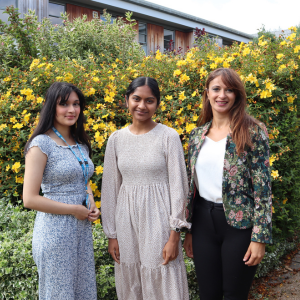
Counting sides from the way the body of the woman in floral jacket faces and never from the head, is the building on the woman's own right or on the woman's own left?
on the woman's own right

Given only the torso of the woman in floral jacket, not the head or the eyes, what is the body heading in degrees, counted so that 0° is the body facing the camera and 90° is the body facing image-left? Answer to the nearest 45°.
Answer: approximately 45°

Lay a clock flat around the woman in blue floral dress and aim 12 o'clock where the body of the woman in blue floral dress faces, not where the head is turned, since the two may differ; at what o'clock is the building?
The building is roughly at 8 o'clock from the woman in blue floral dress.

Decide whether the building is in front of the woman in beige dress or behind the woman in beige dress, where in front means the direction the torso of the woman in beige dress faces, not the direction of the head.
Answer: behind
